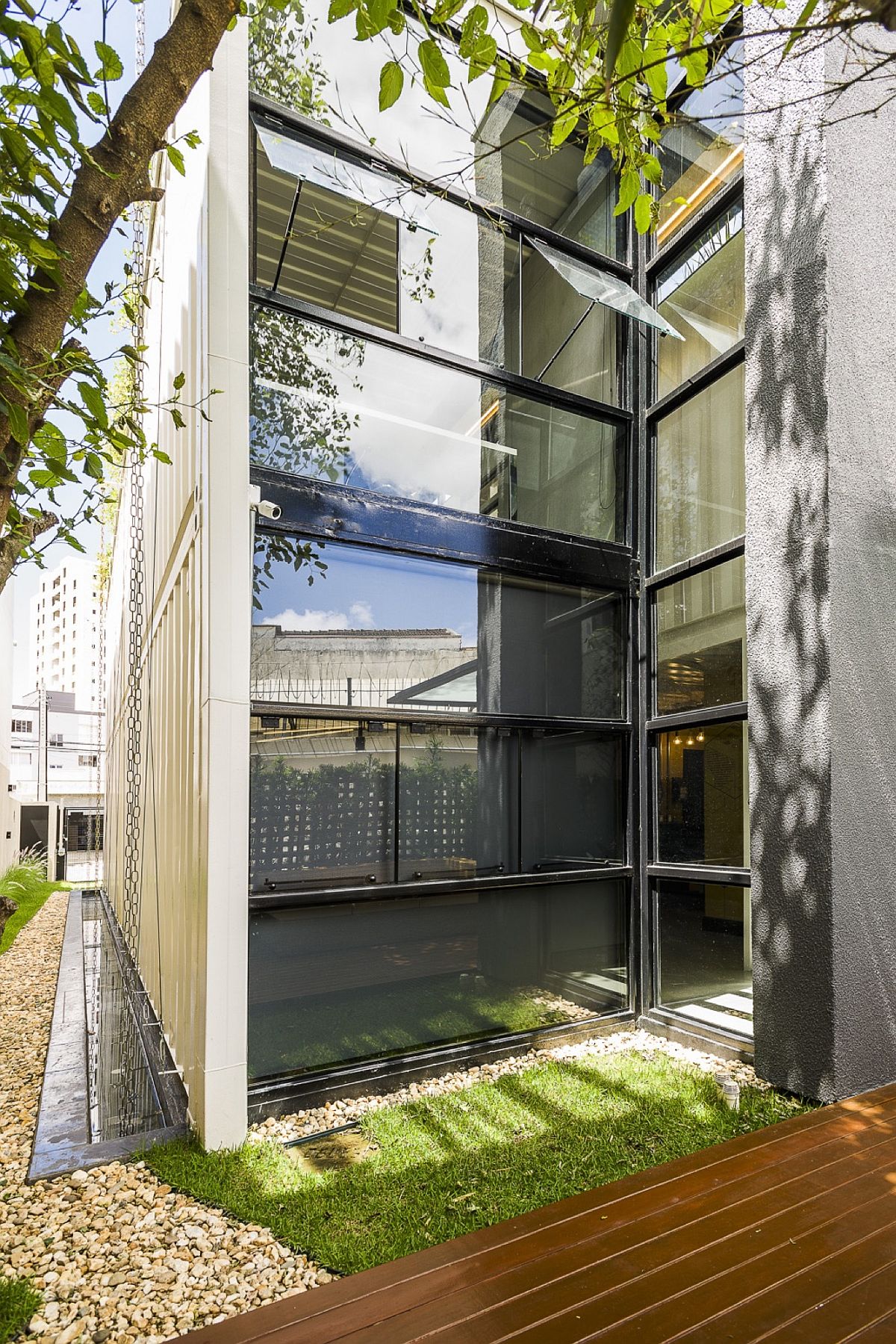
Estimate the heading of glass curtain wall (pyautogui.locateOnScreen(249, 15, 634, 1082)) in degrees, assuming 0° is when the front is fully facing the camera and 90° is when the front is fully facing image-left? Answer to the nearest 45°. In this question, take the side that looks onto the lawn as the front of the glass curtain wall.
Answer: approximately 315°

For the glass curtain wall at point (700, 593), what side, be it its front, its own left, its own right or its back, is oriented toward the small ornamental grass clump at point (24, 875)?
right

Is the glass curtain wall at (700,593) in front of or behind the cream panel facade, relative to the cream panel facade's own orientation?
behind

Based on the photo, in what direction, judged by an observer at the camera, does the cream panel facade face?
facing to the left of the viewer

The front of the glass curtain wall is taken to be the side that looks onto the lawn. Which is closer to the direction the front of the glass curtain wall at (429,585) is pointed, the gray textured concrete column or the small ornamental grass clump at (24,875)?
the gray textured concrete column

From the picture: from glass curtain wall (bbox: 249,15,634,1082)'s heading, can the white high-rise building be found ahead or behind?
behind

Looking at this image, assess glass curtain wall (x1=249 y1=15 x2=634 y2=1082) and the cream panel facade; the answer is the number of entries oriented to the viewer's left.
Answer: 1

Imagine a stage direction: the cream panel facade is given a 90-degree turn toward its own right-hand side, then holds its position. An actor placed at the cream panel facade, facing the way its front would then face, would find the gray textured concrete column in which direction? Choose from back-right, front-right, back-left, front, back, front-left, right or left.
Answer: right

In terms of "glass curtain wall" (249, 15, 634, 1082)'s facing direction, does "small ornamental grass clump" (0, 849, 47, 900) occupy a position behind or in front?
behind

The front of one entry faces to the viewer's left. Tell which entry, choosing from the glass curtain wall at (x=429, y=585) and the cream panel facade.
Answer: the cream panel facade

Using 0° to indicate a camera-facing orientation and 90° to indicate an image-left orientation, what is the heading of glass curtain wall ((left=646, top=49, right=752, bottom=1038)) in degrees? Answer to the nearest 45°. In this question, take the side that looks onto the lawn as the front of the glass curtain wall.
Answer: approximately 45°
